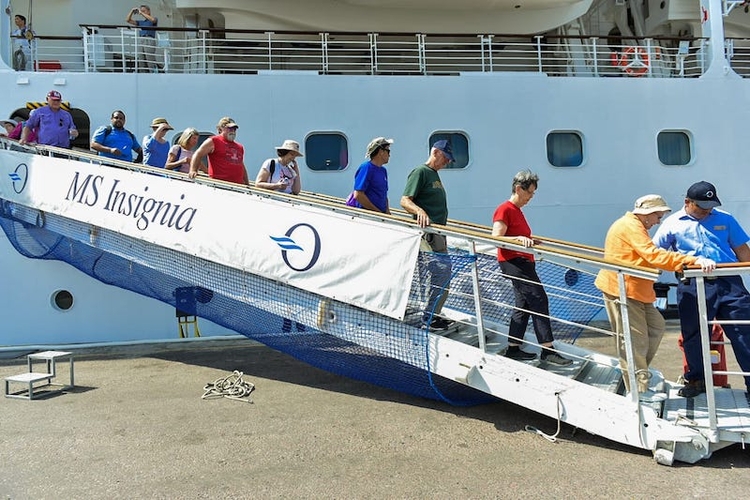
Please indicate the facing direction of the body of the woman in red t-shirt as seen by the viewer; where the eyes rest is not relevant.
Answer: to the viewer's right

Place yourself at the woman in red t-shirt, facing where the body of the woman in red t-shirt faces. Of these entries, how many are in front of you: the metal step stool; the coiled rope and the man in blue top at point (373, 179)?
0

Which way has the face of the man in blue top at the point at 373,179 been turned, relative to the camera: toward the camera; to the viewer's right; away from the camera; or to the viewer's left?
to the viewer's right

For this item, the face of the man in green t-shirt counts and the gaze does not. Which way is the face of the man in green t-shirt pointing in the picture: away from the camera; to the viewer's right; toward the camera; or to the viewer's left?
to the viewer's right

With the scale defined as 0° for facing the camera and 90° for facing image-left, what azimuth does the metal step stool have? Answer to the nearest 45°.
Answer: approximately 45°

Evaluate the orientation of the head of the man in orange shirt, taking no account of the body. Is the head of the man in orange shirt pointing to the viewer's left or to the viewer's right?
to the viewer's right

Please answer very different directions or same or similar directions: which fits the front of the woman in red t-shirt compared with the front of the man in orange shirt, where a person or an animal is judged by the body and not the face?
same or similar directions

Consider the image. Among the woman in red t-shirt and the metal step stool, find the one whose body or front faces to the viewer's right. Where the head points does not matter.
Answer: the woman in red t-shirt

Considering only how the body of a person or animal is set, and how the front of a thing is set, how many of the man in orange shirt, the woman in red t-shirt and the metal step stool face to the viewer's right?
2

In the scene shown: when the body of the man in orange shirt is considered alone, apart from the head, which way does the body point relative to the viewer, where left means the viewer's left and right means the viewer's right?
facing to the right of the viewer

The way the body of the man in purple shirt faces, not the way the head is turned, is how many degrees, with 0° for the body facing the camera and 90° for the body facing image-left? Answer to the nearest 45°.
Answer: approximately 315°
